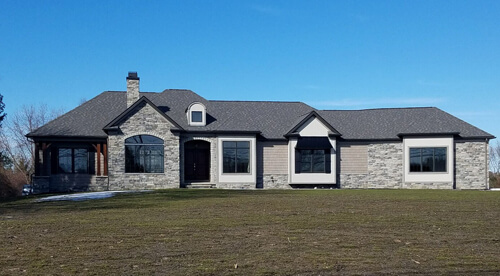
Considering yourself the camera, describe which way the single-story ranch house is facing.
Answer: facing the viewer
